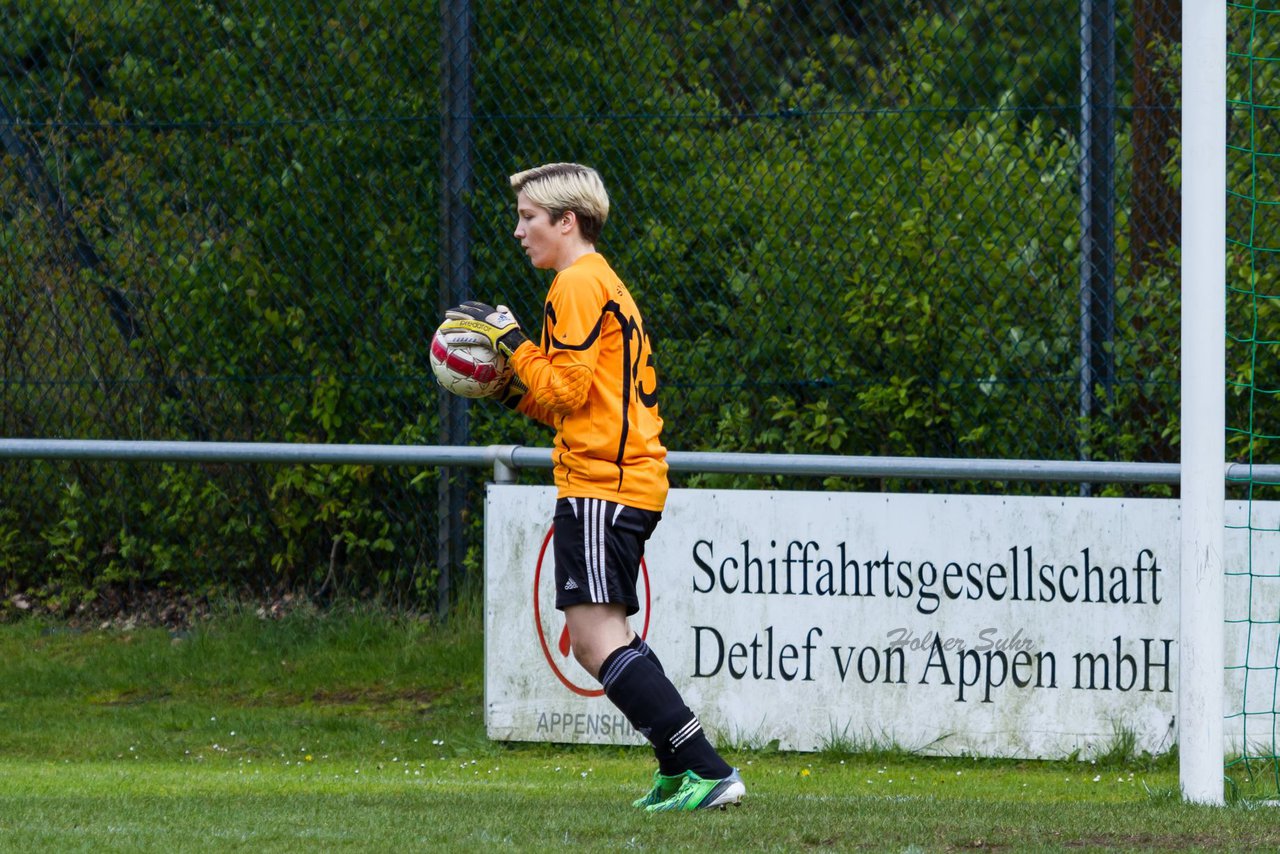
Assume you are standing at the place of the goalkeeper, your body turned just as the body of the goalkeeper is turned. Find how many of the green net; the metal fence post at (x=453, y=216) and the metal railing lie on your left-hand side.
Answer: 0

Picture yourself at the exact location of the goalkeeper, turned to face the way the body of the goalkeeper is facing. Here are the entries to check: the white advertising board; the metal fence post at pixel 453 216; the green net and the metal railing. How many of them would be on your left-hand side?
0

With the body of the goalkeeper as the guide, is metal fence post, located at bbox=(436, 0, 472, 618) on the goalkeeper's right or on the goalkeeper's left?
on the goalkeeper's right

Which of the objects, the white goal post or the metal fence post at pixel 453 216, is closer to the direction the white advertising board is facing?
the white goal post

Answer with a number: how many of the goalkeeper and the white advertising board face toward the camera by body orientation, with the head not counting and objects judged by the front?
1

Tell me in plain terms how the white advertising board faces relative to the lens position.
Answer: facing the viewer

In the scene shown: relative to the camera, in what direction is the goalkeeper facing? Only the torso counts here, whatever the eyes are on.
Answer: to the viewer's left

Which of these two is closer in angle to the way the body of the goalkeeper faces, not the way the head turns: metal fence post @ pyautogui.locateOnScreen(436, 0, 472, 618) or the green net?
the metal fence post

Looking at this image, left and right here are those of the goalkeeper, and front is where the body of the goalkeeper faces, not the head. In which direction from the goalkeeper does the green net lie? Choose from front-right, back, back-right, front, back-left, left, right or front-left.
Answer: back-right

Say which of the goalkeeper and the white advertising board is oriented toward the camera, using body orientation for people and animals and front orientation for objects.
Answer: the white advertising board

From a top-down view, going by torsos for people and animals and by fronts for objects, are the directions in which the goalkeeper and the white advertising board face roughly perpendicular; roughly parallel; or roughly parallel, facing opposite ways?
roughly perpendicular

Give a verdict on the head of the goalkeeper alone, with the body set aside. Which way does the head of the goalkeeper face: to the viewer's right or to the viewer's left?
to the viewer's left

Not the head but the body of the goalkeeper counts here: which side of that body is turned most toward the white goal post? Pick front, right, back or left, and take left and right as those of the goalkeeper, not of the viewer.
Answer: back
